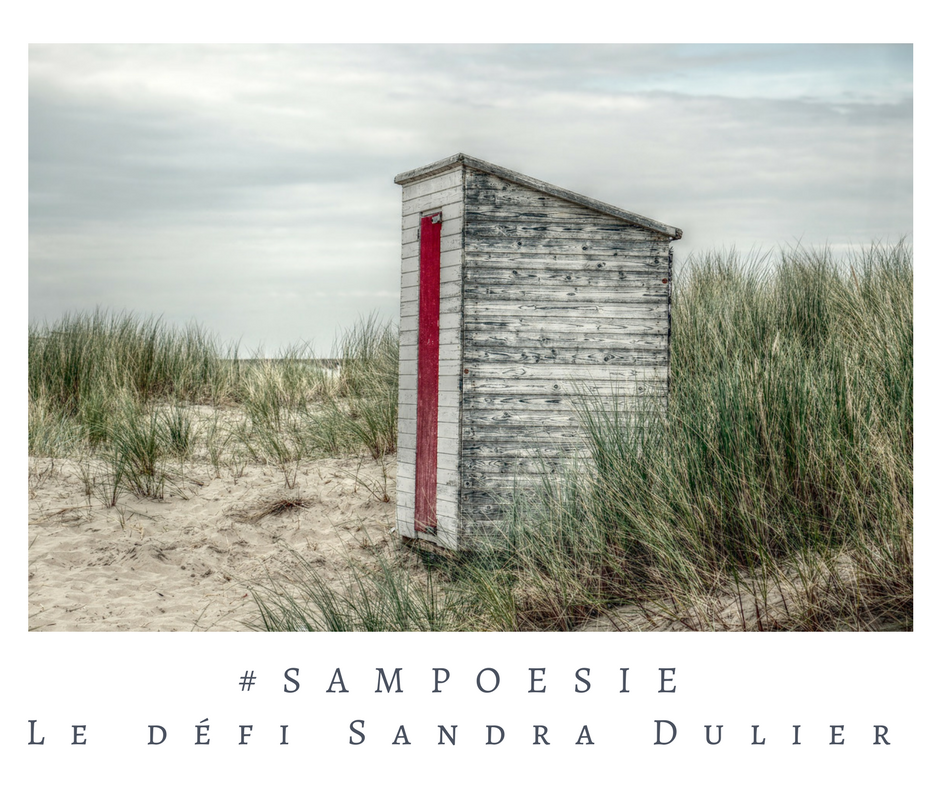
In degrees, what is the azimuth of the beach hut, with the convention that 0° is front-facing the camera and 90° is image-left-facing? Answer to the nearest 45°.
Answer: approximately 90°
